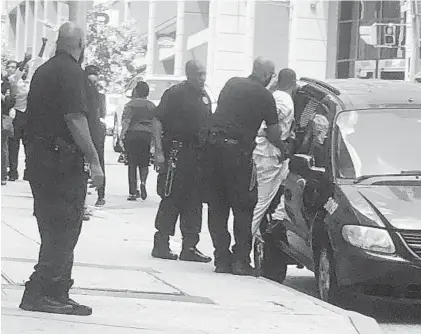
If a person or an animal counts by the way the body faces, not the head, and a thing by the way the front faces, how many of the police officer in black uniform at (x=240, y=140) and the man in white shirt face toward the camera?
0

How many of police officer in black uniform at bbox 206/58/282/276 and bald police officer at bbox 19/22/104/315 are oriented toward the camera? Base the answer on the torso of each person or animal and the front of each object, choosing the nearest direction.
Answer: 0

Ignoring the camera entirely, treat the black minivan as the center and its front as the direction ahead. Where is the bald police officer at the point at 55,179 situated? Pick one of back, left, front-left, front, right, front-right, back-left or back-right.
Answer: right

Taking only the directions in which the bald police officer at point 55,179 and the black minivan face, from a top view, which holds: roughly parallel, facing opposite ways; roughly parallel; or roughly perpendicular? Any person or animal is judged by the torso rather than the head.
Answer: roughly perpendicular

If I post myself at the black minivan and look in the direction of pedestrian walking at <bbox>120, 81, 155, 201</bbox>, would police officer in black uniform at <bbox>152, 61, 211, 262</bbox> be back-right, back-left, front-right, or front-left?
front-left

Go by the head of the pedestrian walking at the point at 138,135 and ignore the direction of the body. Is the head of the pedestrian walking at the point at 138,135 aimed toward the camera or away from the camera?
away from the camera

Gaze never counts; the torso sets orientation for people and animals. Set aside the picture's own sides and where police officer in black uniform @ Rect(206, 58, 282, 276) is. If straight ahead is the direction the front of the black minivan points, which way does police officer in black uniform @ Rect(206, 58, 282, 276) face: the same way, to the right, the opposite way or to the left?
to the left

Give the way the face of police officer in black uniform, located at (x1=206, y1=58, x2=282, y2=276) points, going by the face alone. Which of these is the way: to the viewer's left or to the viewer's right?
to the viewer's right

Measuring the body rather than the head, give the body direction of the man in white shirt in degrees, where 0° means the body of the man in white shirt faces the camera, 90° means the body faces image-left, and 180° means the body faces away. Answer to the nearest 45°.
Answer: approximately 225°

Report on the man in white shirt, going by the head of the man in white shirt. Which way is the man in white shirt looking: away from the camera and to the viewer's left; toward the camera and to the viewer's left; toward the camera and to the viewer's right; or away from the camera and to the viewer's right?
away from the camera and to the viewer's right

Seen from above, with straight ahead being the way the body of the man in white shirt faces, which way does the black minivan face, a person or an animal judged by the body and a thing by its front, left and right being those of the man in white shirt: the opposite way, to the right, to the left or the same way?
to the right

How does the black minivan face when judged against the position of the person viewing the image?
facing the viewer and to the right of the viewer

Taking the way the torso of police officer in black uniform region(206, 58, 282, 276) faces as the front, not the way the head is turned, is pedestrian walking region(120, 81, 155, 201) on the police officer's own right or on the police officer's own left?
on the police officer's own left

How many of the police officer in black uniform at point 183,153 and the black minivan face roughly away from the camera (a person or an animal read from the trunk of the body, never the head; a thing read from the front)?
0

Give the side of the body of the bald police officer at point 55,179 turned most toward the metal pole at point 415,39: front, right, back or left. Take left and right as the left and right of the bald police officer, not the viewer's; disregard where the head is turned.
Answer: front

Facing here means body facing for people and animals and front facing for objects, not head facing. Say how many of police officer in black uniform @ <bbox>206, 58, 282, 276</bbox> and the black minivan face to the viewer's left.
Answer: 0
